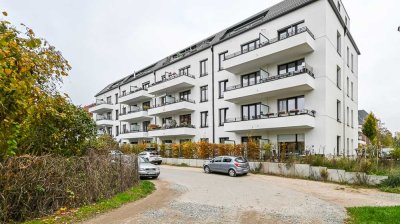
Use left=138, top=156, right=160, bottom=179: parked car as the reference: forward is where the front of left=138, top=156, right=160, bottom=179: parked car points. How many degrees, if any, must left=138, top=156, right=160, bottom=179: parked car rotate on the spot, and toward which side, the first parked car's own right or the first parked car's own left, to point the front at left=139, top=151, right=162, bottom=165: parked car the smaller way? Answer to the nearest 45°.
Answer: approximately 135° to the first parked car's own left

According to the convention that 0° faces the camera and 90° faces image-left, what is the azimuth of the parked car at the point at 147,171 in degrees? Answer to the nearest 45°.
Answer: approximately 315°

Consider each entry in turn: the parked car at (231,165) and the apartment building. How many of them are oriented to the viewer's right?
0

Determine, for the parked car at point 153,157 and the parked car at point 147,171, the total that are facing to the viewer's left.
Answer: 0

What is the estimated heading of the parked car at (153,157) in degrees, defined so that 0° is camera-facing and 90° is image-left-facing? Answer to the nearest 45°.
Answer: approximately 315°

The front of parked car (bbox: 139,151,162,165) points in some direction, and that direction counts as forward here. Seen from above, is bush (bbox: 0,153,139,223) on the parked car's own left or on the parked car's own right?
on the parked car's own right

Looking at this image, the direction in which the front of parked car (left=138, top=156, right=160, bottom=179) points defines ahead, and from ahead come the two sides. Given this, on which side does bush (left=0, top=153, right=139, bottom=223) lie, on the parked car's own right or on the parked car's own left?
on the parked car's own right

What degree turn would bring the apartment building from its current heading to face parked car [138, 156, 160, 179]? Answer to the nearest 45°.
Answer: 0° — it already faces it

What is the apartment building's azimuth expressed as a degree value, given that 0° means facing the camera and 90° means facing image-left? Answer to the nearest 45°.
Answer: approximately 45°
